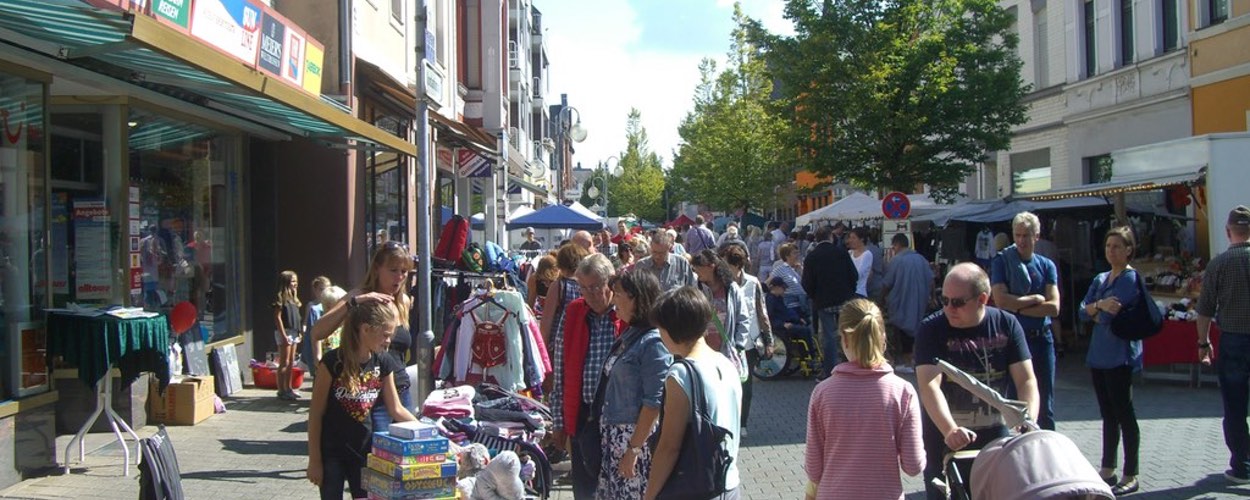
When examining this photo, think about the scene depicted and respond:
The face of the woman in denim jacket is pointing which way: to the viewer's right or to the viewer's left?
to the viewer's left

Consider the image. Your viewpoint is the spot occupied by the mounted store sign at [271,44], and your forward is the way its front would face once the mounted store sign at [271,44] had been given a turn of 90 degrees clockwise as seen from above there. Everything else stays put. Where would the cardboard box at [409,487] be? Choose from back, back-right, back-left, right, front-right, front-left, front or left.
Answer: front-left

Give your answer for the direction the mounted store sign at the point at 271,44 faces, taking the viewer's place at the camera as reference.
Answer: facing the viewer and to the right of the viewer

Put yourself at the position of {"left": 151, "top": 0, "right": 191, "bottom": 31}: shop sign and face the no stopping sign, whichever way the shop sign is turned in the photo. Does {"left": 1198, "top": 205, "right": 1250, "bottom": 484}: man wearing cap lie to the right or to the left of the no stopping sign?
right

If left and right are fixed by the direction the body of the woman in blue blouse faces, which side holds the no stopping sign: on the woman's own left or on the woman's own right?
on the woman's own right

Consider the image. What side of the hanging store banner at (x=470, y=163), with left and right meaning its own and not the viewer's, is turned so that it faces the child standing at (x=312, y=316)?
front

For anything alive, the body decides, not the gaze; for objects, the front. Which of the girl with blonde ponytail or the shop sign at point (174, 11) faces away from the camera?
the girl with blonde ponytail

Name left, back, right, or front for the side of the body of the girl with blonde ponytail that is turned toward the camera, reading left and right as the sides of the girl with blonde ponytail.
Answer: back

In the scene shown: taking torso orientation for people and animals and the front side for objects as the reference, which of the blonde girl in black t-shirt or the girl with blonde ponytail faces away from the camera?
the girl with blonde ponytail

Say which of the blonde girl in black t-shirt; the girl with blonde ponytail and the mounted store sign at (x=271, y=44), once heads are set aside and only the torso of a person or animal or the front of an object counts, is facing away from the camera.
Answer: the girl with blonde ponytail

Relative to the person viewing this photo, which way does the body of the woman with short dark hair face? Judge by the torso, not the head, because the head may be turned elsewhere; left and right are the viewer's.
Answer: facing away from the viewer and to the left of the viewer

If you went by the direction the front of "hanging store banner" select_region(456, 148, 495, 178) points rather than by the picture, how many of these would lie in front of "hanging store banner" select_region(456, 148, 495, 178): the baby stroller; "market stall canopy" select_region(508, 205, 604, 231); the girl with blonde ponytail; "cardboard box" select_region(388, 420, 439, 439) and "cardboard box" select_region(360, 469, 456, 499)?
4

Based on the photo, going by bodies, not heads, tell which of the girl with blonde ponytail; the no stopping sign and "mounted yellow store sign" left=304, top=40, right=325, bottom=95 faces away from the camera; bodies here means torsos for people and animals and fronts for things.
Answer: the girl with blonde ponytail

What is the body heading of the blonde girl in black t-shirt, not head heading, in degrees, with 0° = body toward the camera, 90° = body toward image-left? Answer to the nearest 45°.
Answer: approximately 315°

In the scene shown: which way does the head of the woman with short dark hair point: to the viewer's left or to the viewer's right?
to the viewer's left

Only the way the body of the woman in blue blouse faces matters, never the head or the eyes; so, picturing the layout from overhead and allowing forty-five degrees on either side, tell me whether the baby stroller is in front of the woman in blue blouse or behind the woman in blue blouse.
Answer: in front
